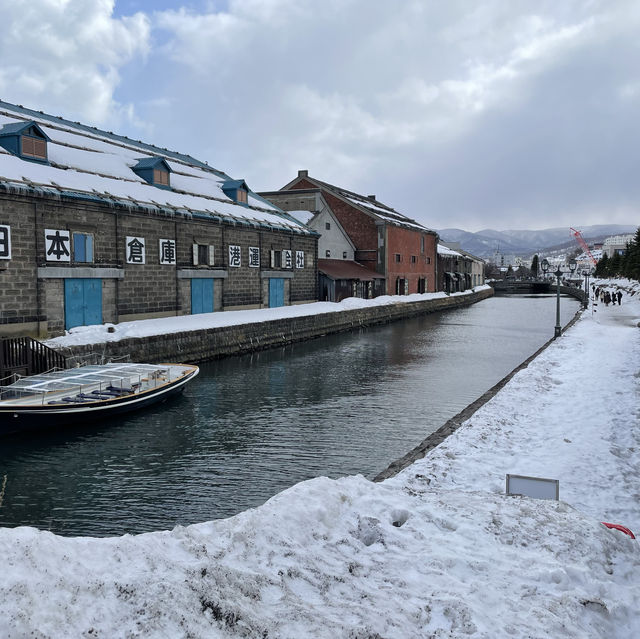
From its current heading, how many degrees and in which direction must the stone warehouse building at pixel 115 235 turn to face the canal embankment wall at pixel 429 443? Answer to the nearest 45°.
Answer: approximately 45° to its right

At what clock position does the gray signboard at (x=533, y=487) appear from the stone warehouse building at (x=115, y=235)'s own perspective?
The gray signboard is roughly at 1 o'clock from the stone warehouse building.

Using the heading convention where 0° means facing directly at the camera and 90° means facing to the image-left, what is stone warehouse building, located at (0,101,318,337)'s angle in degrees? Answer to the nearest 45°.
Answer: approximately 315°

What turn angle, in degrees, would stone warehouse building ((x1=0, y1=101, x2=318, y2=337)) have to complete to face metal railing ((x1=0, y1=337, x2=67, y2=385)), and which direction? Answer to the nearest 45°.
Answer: approximately 45° to its right
